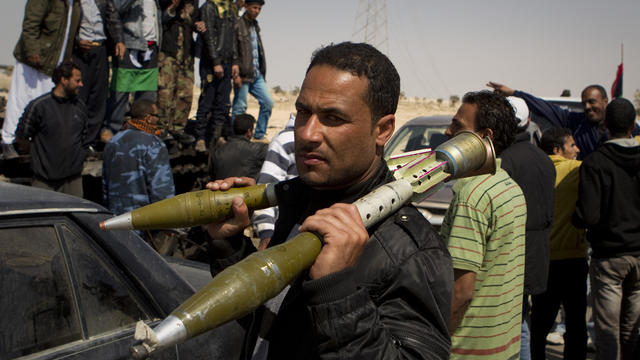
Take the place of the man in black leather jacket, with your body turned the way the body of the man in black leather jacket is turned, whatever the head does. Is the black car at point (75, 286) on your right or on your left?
on your right

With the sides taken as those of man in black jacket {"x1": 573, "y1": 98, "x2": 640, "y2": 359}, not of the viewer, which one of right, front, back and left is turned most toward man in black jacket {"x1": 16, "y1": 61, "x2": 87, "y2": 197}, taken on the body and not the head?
left

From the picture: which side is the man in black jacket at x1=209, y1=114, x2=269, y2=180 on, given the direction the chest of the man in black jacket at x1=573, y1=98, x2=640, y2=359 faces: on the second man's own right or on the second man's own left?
on the second man's own left

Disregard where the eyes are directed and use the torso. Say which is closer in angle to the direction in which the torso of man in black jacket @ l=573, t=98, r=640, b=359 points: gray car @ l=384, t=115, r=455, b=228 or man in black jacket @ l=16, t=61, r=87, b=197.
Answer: the gray car

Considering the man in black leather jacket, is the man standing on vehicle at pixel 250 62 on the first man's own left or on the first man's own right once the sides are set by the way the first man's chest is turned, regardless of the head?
on the first man's own right

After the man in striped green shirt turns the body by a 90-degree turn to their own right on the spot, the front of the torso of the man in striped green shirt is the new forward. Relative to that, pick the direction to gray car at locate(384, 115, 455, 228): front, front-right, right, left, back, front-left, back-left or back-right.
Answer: front-left

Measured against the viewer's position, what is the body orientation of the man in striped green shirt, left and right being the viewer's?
facing away from the viewer and to the left of the viewer

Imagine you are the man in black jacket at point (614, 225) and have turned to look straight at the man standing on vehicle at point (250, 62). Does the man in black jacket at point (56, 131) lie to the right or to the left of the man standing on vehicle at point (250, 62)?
left

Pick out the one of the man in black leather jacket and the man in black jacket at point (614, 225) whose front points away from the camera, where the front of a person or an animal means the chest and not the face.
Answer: the man in black jacket

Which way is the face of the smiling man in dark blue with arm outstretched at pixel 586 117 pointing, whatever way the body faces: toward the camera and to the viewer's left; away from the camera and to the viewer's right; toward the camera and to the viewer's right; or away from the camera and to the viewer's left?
toward the camera and to the viewer's left

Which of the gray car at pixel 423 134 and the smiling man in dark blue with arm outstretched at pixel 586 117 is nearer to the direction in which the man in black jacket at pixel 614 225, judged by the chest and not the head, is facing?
the smiling man in dark blue with arm outstretched

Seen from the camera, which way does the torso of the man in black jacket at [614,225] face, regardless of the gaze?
away from the camera

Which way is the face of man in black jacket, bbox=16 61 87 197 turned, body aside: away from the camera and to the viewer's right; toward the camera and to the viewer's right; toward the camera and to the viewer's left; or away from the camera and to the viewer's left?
toward the camera and to the viewer's right

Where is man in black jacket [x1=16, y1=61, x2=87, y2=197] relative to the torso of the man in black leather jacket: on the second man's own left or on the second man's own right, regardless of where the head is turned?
on the second man's own right

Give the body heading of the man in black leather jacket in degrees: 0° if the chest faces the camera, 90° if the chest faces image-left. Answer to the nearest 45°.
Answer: approximately 45°
